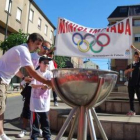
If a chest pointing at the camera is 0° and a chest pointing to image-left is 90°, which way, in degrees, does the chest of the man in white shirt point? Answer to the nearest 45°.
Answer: approximately 270°

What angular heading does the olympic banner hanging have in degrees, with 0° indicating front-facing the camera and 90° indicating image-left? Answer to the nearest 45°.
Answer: approximately 0°

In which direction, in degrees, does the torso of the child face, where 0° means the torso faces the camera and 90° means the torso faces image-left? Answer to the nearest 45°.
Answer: approximately 315°

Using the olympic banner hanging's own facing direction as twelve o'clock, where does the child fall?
The child is roughly at 1 o'clock from the olympic banner hanging.

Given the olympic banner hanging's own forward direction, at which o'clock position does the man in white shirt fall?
The man in white shirt is roughly at 1 o'clock from the olympic banner hanging.

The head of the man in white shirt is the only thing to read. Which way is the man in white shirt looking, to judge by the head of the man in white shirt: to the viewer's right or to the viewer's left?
to the viewer's right

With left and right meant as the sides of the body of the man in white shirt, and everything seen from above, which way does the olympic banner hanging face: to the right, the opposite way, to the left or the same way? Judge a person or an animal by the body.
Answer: to the right

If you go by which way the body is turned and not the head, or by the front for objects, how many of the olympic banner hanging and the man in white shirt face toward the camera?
1

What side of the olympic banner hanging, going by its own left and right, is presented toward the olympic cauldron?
front

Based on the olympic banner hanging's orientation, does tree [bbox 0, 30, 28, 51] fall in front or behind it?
behind

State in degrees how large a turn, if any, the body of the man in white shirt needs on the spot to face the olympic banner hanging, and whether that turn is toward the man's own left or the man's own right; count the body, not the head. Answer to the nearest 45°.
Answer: approximately 45° to the man's own left
